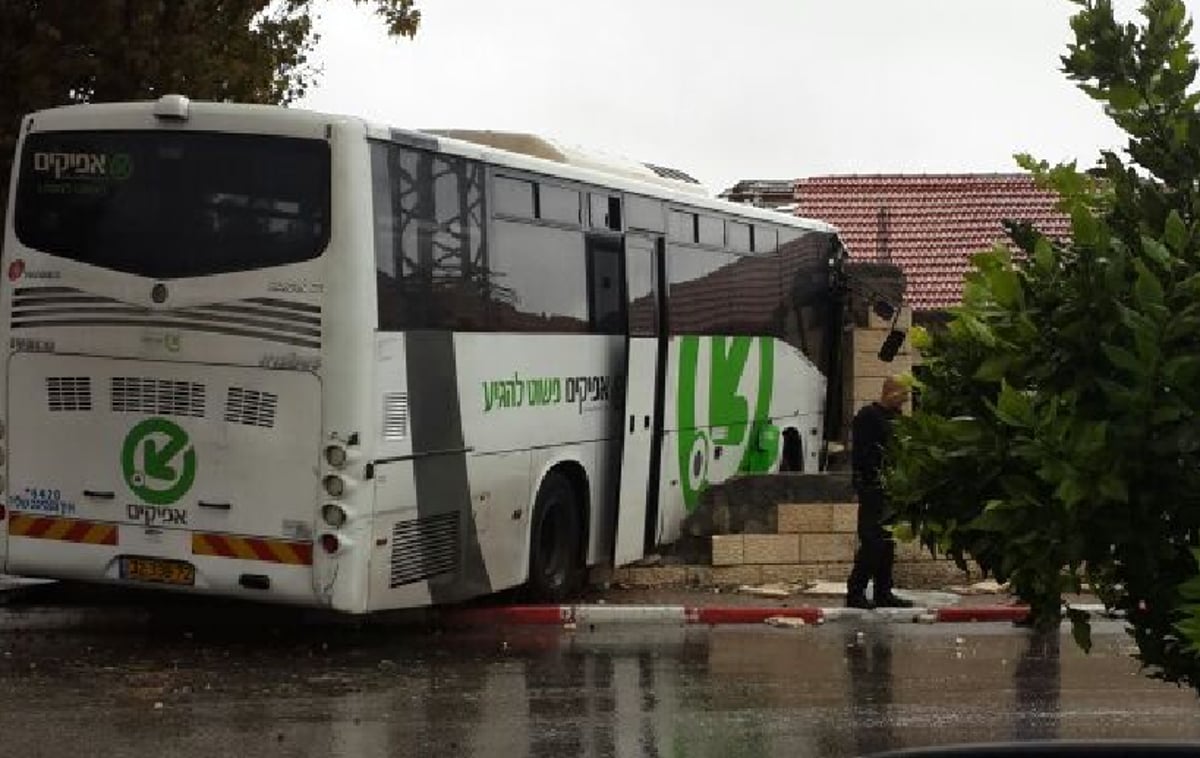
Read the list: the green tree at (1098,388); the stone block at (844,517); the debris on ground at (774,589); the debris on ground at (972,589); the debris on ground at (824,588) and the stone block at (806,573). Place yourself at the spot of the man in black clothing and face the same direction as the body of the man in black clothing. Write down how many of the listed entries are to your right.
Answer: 1

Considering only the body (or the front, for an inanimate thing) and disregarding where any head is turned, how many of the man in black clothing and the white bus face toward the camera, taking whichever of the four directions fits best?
0

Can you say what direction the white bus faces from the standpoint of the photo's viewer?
facing away from the viewer and to the right of the viewer

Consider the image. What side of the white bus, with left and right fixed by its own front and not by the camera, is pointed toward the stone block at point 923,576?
right

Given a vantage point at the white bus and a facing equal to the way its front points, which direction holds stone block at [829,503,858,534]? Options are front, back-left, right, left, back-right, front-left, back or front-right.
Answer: front

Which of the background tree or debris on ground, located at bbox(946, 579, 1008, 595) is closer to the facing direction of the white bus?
the debris on ground
